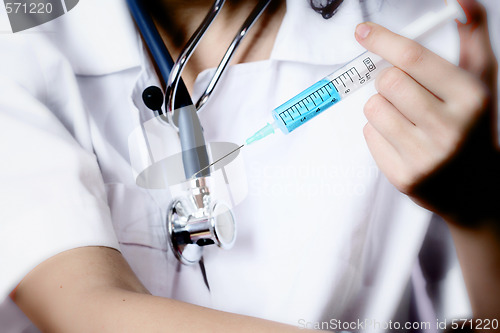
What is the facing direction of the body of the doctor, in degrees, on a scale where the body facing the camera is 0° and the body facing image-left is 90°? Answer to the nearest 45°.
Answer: approximately 0°
